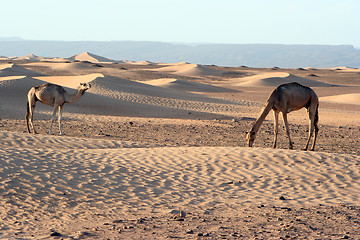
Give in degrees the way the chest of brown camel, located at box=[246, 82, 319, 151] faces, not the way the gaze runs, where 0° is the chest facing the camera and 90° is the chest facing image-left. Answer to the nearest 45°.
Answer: approximately 90°
